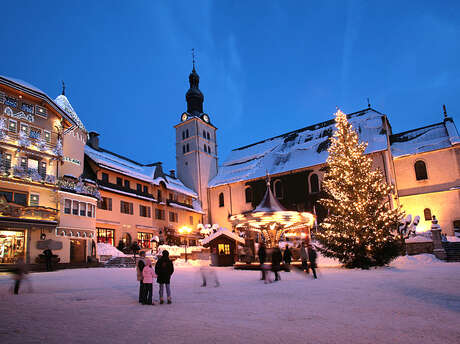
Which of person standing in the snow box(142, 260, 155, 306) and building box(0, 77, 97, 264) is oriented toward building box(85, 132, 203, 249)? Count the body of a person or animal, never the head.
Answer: the person standing in the snow

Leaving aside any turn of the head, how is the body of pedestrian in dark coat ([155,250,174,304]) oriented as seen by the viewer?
away from the camera

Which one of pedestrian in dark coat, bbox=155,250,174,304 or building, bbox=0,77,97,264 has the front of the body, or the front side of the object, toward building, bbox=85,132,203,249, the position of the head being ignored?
the pedestrian in dark coat

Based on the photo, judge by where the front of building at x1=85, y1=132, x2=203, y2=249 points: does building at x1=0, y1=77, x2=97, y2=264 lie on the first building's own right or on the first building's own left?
on the first building's own right

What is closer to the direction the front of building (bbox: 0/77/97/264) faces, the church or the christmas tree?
the christmas tree

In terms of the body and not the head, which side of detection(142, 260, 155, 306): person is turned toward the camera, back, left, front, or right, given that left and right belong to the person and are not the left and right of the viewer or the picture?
back

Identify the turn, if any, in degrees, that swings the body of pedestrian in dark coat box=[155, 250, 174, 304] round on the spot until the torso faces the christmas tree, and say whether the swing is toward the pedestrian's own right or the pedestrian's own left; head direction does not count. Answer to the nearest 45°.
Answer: approximately 45° to the pedestrian's own right

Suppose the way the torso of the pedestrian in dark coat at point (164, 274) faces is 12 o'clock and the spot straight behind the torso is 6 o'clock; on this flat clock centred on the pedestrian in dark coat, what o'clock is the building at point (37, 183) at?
The building is roughly at 11 o'clock from the pedestrian in dark coat.
